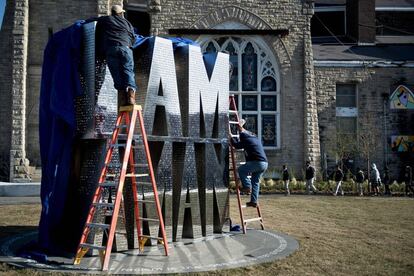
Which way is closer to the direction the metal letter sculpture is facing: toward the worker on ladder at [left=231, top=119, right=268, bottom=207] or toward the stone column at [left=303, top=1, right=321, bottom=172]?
the worker on ladder

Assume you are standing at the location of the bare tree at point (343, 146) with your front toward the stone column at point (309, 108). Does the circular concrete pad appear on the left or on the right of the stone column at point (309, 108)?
left

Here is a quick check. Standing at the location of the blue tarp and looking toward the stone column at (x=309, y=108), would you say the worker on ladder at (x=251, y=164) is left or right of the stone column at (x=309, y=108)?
right

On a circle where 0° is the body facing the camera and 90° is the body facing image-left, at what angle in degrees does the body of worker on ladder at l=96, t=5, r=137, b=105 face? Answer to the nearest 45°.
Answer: approximately 180°

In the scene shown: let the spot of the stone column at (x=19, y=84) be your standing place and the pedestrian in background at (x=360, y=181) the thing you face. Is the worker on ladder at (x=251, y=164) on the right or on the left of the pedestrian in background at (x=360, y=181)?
right

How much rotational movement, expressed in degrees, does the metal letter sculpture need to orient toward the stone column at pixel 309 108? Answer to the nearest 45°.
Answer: approximately 90° to its left

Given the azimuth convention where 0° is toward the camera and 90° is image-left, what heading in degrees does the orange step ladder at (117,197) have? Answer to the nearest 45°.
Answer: approximately 45°

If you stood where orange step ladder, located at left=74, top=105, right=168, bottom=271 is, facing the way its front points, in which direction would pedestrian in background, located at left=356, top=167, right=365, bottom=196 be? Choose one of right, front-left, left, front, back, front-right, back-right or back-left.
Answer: back

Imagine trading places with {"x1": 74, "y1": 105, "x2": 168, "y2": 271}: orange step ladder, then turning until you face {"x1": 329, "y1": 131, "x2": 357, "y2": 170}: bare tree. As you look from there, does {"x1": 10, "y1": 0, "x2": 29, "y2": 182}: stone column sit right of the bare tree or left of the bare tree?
left

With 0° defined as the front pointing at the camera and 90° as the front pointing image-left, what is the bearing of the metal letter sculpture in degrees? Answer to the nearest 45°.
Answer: approximately 315°
